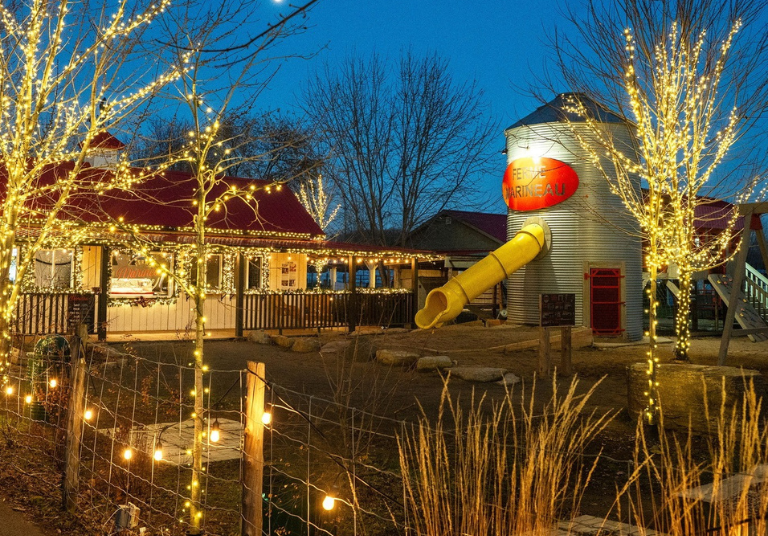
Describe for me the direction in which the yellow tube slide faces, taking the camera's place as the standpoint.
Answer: facing the viewer and to the left of the viewer

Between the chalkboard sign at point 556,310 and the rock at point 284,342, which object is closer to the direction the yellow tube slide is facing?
the rock

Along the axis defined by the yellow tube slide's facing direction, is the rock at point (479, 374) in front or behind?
in front

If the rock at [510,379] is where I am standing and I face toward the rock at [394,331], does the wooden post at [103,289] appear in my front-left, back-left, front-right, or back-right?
front-left

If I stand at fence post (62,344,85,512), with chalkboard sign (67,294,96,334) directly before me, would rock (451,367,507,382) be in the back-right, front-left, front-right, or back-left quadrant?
front-right

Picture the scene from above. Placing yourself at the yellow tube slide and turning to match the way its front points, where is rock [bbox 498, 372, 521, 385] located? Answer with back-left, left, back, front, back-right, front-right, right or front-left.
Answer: front-left

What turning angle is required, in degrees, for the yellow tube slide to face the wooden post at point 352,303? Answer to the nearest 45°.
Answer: approximately 45° to its right

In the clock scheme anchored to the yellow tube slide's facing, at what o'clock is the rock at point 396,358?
The rock is roughly at 11 o'clock from the yellow tube slide.

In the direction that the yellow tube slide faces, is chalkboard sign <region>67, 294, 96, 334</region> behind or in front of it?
in front

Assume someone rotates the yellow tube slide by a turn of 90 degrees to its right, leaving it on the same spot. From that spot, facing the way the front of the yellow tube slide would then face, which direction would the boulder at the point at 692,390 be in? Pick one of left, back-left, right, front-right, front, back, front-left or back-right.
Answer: back-left

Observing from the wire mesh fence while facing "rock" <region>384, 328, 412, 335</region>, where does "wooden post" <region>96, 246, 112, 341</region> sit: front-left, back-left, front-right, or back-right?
front-left

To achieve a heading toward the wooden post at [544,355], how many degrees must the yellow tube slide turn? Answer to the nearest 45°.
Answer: approximately 45° to its left

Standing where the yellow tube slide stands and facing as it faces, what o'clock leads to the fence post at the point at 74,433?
The fence post is roughly at 11 o'clock from the yellow tube slide.

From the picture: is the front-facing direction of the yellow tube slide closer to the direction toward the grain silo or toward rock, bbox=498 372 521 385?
the rock
